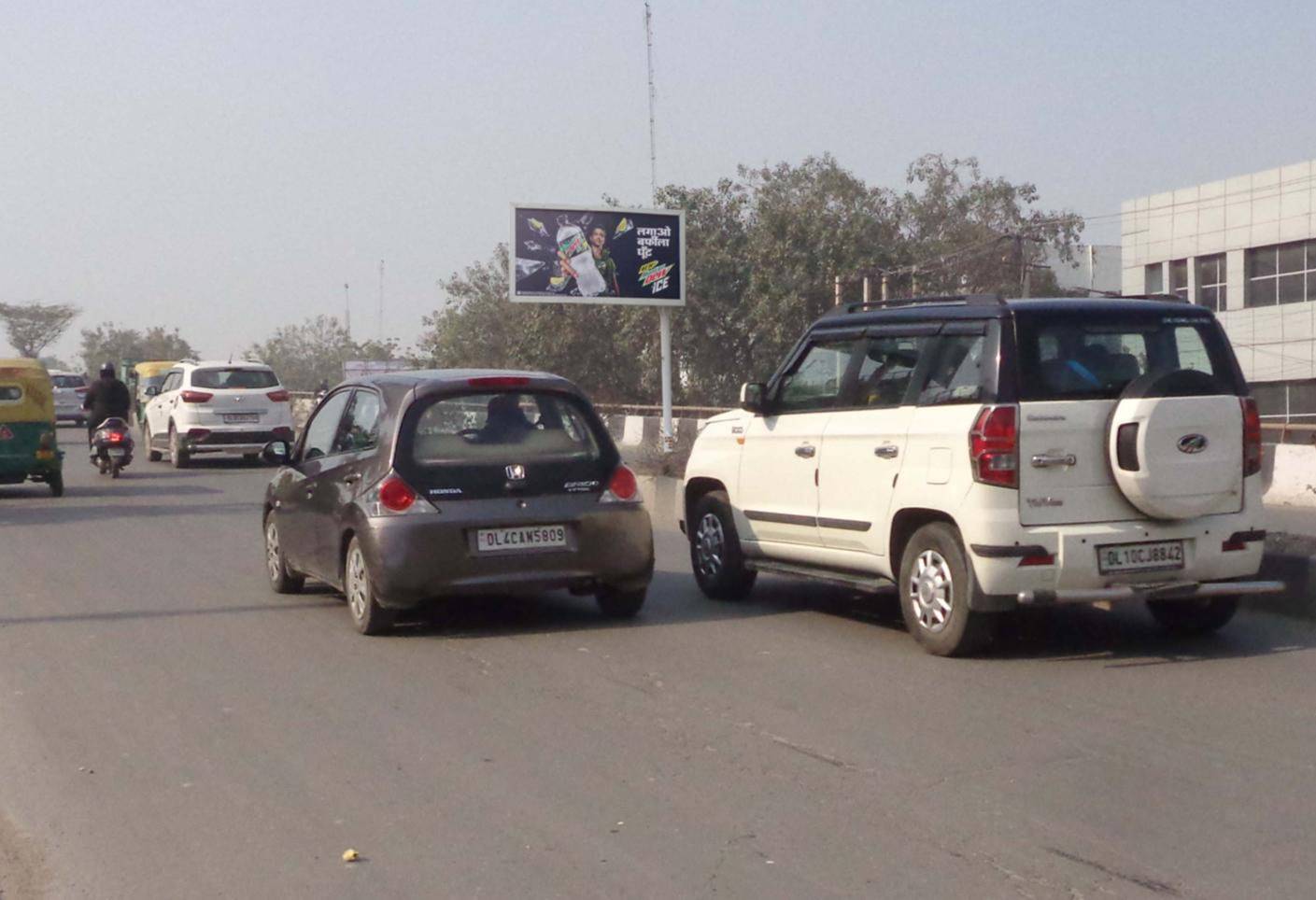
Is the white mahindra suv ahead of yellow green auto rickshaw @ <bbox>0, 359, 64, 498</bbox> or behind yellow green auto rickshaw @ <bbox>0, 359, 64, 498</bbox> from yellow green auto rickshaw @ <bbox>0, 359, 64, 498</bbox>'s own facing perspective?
behind

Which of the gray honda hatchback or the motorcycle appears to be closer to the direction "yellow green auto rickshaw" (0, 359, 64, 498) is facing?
the motorcycle

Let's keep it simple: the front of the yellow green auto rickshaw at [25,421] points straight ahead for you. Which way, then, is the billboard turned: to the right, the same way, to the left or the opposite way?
the opposite way

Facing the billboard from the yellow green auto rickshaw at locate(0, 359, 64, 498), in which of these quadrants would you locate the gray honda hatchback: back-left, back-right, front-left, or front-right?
back-right

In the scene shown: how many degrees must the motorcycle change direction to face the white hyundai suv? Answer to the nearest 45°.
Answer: approximately 45° to its right

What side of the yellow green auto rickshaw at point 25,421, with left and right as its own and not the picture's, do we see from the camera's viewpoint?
back

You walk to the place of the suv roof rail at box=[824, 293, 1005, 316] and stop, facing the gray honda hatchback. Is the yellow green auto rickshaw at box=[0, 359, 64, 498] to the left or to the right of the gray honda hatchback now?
right

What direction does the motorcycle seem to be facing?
away from the camera

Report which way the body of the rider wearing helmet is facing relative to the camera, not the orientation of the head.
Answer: away from the camera

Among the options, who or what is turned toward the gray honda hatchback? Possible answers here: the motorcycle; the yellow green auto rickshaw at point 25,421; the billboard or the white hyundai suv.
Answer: the billboard

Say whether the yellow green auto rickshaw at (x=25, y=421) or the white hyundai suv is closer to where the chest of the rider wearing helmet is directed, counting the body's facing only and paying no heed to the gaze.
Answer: the white hyundai suv
